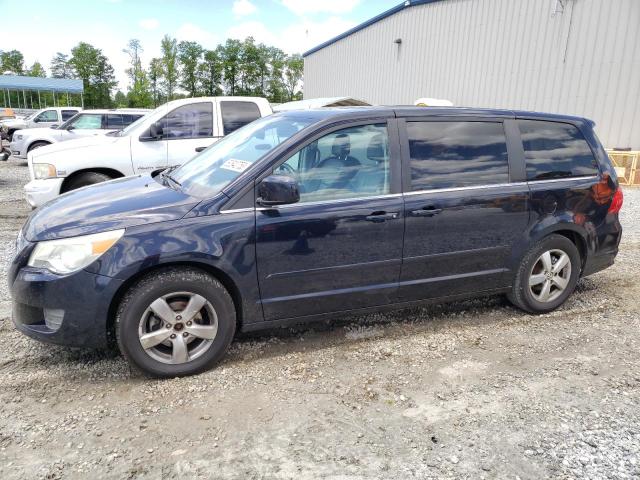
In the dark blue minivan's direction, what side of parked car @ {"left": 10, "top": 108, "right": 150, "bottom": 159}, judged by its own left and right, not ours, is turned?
left

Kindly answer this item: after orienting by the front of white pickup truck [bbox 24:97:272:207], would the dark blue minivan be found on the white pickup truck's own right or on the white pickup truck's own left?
on the white pickup truck's own left

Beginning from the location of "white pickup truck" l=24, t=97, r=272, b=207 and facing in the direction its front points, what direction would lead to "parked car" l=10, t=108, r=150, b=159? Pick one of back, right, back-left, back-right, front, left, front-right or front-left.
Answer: right

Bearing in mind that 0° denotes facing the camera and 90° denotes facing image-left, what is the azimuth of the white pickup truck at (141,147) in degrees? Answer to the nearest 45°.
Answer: approximately 90°

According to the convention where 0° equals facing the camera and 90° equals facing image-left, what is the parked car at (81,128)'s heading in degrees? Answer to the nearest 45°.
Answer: approximately 90°

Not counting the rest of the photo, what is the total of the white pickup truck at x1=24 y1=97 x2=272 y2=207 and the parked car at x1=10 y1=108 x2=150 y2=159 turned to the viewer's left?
2

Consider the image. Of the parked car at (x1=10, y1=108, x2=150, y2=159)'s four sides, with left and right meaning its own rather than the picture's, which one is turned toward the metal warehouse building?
back
